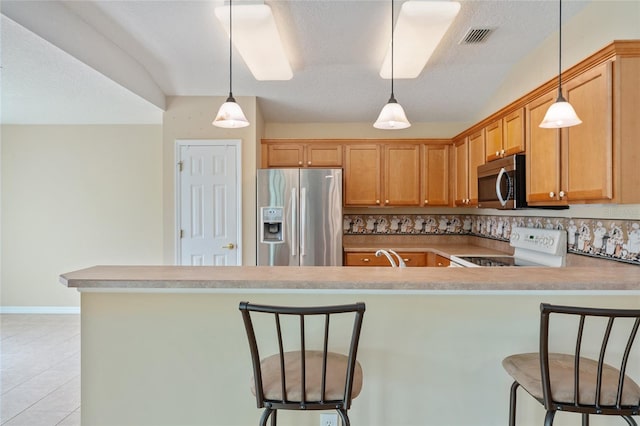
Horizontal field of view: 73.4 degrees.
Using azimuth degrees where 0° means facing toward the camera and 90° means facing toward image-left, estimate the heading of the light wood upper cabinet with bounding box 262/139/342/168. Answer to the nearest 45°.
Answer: approximately 0°

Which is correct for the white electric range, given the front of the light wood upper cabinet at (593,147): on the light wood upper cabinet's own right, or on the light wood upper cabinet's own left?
on the light wood upper cabinet's own right

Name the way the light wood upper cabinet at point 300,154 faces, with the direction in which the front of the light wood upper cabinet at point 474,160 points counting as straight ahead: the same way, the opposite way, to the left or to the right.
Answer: to the left

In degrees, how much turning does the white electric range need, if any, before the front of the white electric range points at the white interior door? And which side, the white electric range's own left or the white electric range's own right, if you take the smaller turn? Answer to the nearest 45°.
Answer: approximately 45° to the white electric range's own right

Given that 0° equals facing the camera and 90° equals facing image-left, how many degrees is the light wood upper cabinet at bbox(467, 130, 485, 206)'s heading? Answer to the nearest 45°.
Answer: approximately 45°

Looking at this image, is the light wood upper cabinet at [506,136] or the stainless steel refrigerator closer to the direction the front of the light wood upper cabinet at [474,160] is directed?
the stainless steel refrigerator
